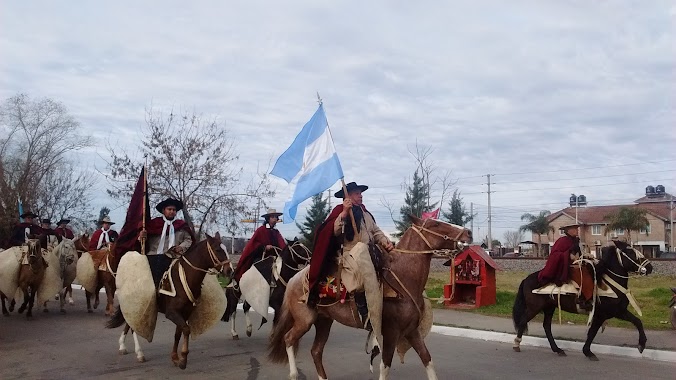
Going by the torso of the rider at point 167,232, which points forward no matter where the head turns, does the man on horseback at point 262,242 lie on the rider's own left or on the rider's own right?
on the rider's own left

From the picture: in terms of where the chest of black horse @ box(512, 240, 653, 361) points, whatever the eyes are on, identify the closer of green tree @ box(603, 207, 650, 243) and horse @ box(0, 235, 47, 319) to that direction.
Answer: the green tree

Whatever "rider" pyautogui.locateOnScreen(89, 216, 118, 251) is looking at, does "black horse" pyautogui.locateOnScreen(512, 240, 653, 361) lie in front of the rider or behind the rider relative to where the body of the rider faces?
in front

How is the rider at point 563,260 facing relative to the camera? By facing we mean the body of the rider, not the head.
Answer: to the viewer's right

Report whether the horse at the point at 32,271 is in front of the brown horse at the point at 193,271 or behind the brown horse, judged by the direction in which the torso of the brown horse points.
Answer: behind

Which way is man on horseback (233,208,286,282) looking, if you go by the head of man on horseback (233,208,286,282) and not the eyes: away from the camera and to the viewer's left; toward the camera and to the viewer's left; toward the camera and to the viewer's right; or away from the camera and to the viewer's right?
toward the camera and to the viewer's right

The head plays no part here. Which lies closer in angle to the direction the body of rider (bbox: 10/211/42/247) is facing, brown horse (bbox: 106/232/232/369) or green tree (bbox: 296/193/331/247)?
the brown horse

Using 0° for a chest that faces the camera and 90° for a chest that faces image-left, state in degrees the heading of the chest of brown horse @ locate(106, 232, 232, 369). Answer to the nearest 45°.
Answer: approximately 315°

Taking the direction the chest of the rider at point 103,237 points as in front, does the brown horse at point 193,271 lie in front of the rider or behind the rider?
in front

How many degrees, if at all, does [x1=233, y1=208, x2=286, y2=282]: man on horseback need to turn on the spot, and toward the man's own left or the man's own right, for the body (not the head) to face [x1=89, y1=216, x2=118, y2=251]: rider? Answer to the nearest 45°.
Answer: approximately 180°

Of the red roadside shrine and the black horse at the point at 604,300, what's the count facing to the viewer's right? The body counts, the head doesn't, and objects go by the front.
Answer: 1

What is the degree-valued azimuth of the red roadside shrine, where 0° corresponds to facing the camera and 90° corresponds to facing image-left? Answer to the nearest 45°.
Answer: approximately 45°
